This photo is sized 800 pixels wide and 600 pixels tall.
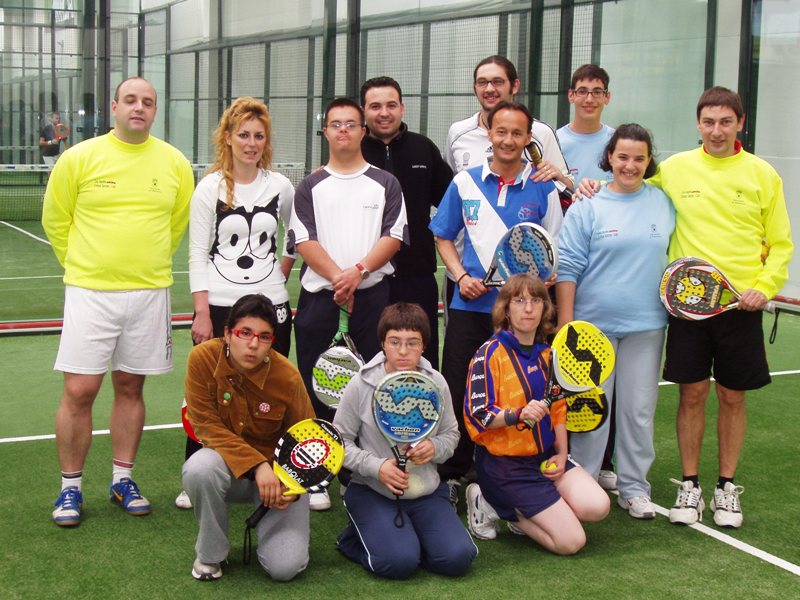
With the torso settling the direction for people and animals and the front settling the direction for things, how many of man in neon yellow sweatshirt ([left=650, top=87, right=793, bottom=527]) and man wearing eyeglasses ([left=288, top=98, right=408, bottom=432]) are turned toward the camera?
2

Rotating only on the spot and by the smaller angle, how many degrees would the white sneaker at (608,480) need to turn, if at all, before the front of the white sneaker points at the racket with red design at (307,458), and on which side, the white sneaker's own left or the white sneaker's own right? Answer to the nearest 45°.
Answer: approximately 90° to the white sneaker's own right

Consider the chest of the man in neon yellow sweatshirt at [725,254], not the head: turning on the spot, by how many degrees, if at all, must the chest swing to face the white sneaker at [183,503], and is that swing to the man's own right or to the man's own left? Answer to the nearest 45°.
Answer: approximately 90° to the man's own right

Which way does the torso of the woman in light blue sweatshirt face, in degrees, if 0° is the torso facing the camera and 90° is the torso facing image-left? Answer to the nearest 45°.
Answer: approximately 0°

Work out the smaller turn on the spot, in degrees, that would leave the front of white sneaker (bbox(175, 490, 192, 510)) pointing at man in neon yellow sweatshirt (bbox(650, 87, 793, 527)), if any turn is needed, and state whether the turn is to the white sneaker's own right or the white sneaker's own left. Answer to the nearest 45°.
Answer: approximately 90° to the white sneaker's own left
